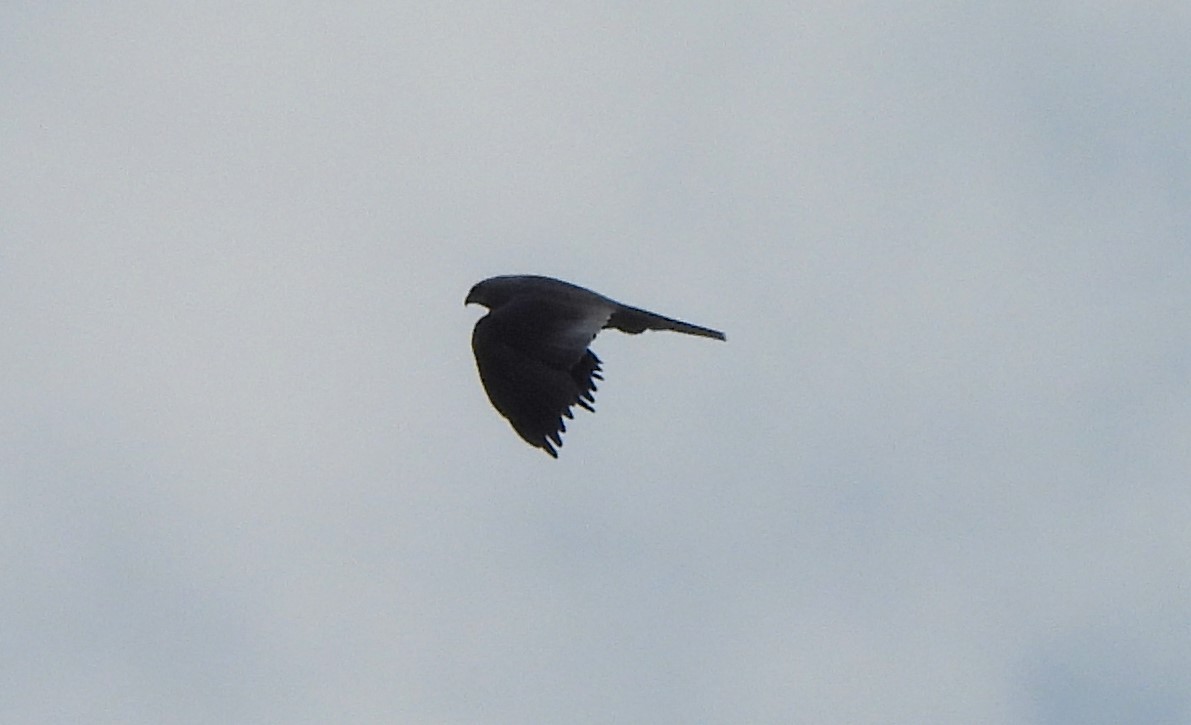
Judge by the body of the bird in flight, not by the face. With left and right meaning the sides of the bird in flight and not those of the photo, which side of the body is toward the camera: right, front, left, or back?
left
